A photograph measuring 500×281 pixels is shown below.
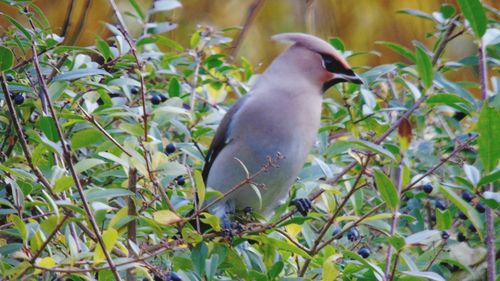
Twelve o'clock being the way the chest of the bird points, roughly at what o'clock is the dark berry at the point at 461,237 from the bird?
The dark berry is roughly at 11 o'clock from the bird.

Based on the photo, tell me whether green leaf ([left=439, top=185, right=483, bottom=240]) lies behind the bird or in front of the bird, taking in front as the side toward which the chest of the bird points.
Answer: in front

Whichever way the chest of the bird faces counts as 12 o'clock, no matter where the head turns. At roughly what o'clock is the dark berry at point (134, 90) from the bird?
The dark berry is roughly at 5 o'clock from the bird.

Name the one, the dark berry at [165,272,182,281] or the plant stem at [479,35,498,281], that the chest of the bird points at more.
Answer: the plant stem

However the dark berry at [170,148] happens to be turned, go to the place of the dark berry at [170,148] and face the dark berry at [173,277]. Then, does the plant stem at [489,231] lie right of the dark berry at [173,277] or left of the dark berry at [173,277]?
left

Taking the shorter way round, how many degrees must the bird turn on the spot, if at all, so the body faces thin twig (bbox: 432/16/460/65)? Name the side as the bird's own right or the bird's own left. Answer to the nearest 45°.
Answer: approximately 45° to the bird's own left

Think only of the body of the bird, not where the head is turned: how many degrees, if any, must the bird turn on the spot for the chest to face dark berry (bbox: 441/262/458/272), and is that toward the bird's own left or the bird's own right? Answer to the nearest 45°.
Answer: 0° — it already faces it

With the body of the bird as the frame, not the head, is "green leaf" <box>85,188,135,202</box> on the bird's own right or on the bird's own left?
on the bird's own right

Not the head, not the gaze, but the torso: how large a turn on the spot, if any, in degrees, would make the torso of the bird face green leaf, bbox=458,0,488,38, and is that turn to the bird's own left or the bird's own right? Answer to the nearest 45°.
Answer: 0° — it already faces it

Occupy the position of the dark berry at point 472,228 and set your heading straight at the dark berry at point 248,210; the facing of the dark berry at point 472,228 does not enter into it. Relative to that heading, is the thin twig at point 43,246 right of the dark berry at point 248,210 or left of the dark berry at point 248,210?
left

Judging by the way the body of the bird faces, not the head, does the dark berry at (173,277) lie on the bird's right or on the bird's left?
on the bird's right

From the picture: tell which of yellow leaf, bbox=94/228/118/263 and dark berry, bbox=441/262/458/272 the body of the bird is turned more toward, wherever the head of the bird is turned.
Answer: the dark berry

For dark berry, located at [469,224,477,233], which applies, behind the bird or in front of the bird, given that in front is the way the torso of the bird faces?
in front

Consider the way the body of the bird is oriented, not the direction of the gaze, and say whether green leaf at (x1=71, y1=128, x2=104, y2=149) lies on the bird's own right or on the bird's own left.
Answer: on the bird's own right

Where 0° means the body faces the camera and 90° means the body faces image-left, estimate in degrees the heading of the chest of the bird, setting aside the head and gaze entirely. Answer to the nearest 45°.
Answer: approximately 315°
